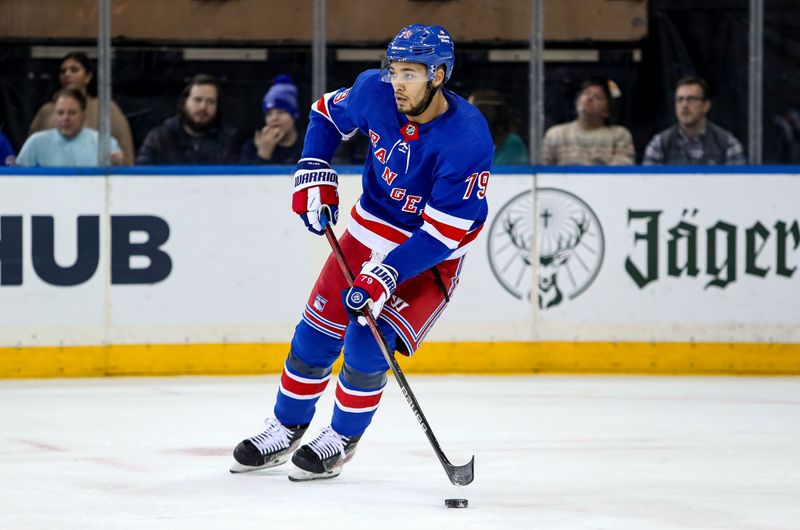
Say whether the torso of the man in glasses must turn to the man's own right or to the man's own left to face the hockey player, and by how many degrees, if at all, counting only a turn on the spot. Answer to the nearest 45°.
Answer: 0° — they already face them

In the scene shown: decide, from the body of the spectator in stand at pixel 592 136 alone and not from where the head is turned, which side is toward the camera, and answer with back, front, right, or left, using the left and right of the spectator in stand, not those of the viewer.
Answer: front

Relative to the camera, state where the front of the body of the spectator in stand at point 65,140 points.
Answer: toward the camera

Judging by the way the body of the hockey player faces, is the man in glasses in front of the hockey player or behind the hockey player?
behind

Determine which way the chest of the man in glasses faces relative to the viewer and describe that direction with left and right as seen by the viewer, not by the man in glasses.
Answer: facing the viewer

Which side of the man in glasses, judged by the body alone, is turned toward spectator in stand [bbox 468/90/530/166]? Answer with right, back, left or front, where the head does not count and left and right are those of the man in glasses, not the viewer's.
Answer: right

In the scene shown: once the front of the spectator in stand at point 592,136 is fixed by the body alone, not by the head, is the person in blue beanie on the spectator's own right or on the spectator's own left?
on the spectator's own right

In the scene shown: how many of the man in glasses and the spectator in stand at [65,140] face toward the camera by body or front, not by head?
2

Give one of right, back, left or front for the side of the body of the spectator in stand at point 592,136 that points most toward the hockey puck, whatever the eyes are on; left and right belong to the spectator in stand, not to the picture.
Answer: front

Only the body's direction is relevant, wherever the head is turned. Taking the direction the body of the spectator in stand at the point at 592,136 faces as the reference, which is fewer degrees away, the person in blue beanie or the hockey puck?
the hockey puck

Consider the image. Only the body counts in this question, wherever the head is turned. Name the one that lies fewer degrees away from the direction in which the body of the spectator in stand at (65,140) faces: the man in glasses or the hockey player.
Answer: the hockey player

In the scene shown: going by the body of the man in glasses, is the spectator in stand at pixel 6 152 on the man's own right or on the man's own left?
on the man's own right
